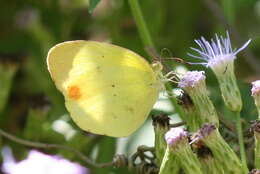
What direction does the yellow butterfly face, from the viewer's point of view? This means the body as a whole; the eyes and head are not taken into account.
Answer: to the viewer's right
